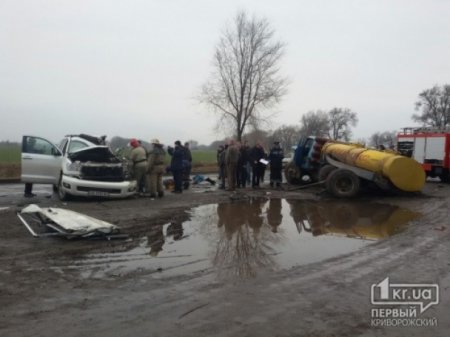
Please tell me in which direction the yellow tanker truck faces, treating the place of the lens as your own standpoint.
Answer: facing away from the viewer and to the left of the viewer

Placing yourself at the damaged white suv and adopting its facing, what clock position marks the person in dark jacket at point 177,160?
The person in dark jacket is roughly at 10 o'clock from the damaged white suv.

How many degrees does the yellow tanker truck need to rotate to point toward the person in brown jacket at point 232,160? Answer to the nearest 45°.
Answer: approximately 45° to its left

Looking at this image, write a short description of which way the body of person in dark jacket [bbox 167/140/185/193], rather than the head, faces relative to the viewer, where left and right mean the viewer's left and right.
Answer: facing to the left of the viewer

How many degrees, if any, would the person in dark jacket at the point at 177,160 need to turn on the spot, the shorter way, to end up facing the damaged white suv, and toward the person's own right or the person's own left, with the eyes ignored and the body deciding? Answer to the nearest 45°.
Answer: approximately 45° to the person's own left

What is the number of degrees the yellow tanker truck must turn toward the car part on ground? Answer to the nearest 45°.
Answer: approximately 90° to its left

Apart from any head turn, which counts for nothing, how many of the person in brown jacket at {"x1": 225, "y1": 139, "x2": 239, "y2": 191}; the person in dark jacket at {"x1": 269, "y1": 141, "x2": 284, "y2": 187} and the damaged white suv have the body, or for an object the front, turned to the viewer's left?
0
